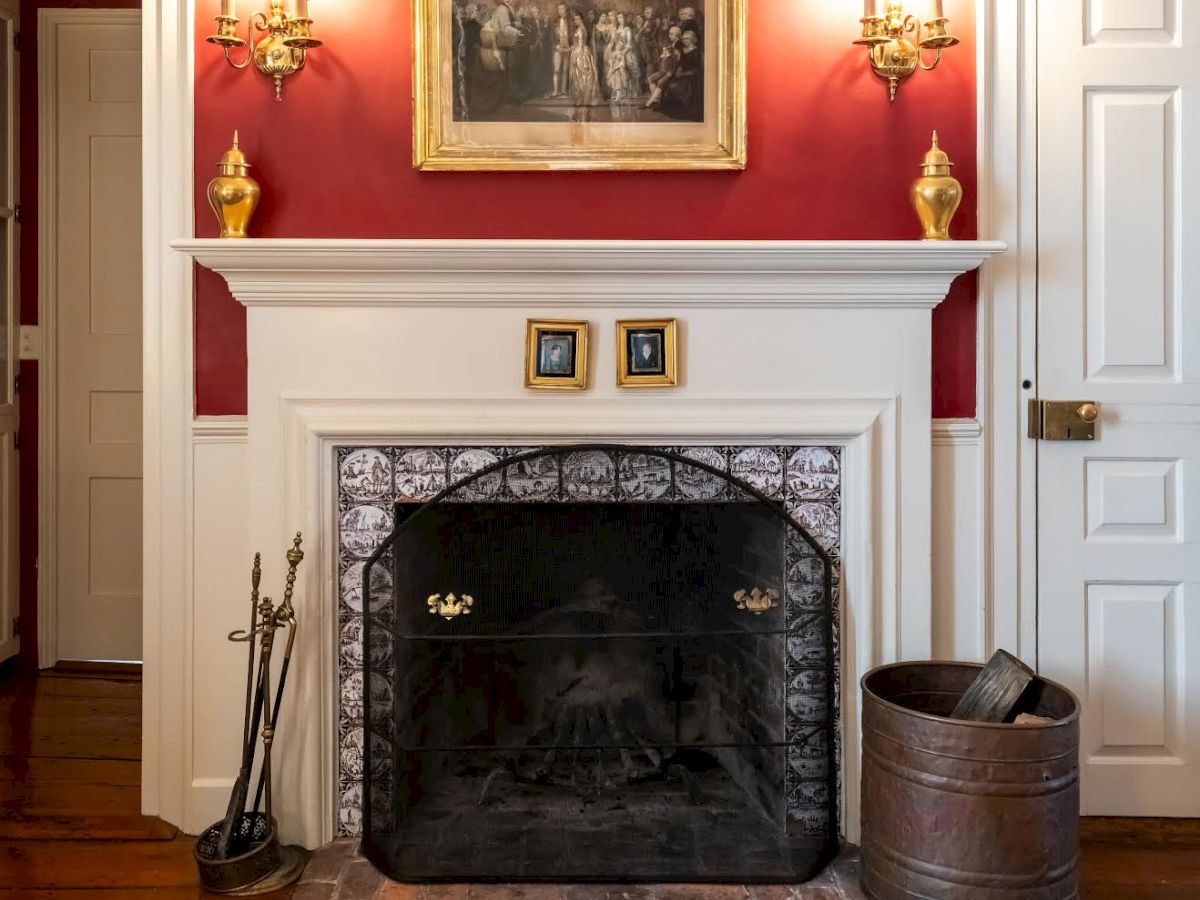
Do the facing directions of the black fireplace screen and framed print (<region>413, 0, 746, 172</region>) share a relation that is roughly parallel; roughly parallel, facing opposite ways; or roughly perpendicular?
roughly parallel

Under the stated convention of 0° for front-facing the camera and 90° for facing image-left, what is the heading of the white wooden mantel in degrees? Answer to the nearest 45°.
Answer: approximately 0°

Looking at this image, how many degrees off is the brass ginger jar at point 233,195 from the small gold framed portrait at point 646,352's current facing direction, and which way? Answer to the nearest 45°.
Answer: approximately 90° to its right

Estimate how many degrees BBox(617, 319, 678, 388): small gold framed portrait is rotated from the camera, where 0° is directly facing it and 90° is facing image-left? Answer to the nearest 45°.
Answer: approximately 0°

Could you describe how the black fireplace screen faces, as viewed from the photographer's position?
facing the viewer

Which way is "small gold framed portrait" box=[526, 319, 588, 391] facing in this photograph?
toward the camera

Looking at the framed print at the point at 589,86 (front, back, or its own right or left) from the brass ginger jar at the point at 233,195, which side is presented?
right

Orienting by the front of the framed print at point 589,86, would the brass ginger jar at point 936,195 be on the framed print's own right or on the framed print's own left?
on the framed print's own left

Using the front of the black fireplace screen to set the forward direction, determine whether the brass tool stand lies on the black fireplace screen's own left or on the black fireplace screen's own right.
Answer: on the black fireplace screen's own right

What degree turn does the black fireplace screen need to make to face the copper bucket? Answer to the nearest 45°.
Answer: approximately 45° to its left

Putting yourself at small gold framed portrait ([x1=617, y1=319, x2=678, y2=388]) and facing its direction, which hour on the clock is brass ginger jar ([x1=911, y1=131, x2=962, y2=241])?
The brass ginger jar is roughly at 9 o'clock from the small gold framed portrait.
